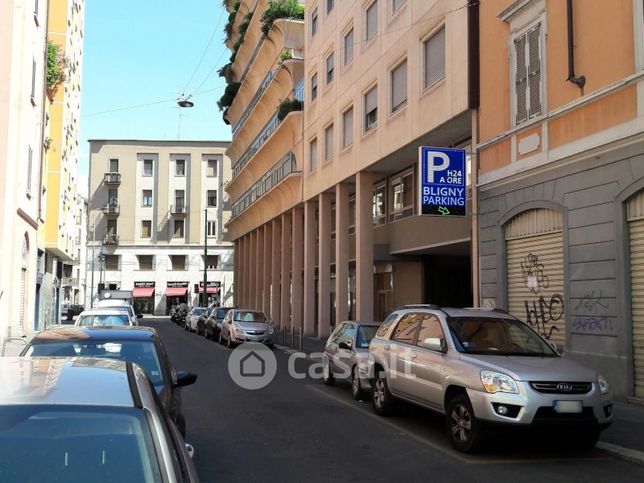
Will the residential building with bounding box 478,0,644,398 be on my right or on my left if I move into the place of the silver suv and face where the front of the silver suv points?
on my left

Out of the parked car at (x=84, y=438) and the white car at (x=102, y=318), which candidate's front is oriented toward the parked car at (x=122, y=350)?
the white car

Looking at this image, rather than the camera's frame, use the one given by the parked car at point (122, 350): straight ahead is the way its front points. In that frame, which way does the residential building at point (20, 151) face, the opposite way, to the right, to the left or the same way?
to the left

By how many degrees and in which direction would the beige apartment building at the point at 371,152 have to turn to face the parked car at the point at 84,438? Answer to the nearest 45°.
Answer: approximately 45° to its left

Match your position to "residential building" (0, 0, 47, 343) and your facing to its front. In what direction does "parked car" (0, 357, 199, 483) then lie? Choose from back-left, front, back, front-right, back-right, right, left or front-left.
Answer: right

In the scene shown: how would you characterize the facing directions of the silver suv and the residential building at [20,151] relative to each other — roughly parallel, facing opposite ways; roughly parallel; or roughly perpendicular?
roughly perpendicular

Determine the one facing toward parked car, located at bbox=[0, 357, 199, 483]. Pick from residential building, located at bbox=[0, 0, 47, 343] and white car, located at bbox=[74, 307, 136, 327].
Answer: the white car

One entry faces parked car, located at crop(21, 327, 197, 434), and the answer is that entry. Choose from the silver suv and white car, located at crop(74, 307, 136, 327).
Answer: the white car

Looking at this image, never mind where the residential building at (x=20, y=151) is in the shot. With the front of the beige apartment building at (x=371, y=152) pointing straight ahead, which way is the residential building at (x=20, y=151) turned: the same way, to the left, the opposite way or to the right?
the opposite way

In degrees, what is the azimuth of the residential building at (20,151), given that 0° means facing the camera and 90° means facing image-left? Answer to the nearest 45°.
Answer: approximately 270°

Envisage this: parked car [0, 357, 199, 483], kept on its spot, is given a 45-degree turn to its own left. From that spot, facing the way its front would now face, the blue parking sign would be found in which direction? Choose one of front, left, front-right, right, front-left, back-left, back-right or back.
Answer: left
